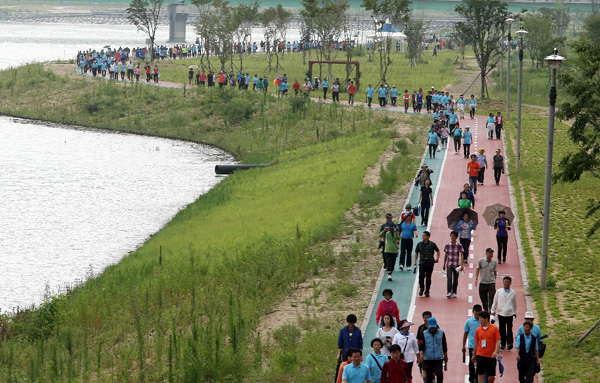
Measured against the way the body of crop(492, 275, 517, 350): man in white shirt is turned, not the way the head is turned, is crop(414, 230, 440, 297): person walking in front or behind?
behind

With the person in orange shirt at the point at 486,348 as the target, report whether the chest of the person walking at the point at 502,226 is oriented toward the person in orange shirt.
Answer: yes

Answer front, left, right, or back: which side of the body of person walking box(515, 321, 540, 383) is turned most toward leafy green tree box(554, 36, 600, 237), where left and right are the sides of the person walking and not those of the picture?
back

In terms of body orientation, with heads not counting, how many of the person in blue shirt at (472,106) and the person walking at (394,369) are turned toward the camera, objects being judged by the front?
2

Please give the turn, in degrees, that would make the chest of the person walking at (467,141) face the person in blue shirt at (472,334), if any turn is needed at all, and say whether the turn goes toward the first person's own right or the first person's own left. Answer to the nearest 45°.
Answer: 0° — they already face them

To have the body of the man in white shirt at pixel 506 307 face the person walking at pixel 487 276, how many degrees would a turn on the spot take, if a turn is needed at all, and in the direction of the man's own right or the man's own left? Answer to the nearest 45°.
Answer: approximately 180°

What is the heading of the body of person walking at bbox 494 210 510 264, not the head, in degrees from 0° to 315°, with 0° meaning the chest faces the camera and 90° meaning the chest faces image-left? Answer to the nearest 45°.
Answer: approximately 0°

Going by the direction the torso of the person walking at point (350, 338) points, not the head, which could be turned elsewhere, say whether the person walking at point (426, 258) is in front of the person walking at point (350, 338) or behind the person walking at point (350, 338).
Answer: behind
